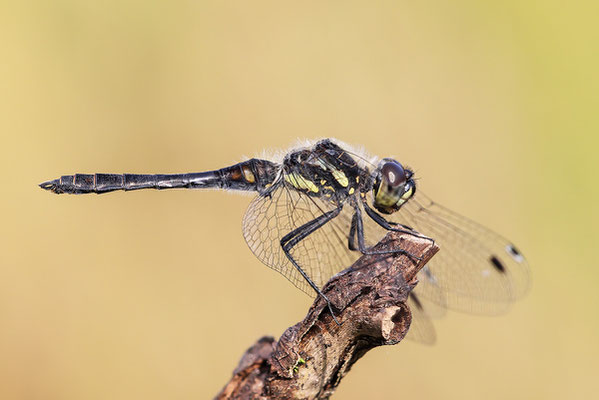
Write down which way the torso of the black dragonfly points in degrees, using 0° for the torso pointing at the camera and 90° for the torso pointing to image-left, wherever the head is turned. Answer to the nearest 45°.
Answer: approximately 270°
